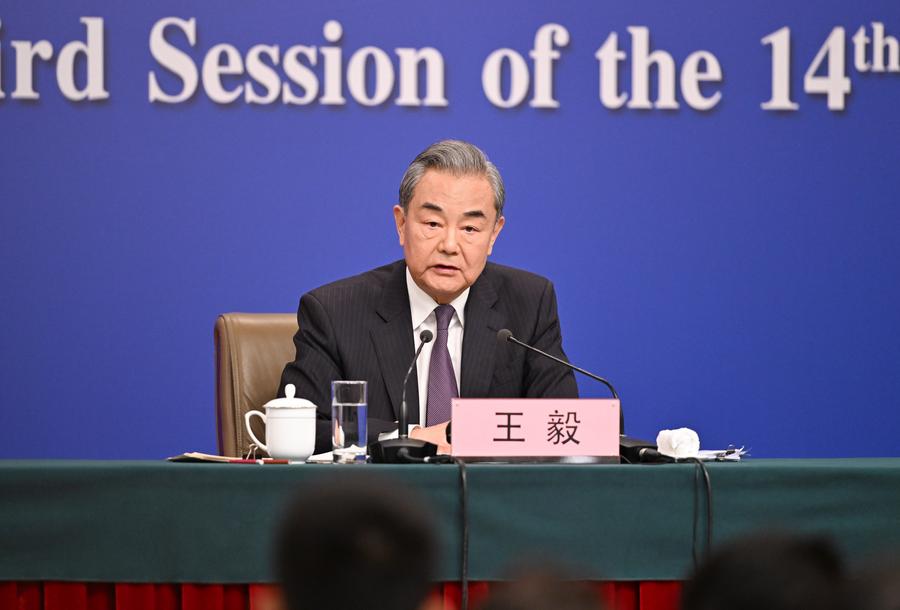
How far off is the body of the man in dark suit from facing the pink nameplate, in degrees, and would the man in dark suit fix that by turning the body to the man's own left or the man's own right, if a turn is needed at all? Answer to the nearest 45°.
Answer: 0° — they already face it

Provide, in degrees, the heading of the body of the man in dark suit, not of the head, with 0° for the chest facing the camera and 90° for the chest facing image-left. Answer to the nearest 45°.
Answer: approximately 0°

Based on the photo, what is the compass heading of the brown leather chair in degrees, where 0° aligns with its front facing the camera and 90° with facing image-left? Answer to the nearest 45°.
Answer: approximately 315°

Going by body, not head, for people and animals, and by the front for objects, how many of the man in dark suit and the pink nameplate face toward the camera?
2

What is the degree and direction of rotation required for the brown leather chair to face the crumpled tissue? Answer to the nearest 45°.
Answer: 0° — it already faces it
